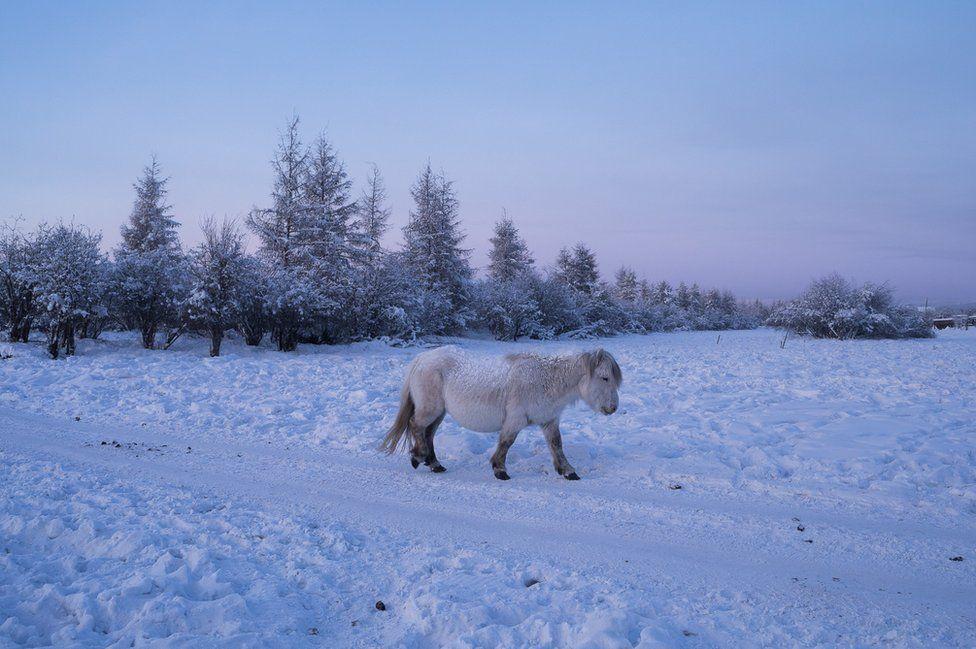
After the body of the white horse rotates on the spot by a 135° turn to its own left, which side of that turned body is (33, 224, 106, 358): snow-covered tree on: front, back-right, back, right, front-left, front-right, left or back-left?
front

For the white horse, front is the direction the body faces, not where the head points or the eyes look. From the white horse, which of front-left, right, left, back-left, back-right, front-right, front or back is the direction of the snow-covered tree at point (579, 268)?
left

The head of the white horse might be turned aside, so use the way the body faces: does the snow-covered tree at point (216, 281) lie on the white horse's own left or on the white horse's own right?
on the white horse's own left

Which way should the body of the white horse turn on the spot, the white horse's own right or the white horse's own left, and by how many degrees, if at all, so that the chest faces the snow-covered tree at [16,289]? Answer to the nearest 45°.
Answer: approximately 135° to the white horse's own left

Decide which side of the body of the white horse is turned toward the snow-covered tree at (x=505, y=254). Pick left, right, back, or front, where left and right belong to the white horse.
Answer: left

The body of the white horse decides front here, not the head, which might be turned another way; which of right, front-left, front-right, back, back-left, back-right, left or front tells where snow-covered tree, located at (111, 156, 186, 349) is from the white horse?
back-left

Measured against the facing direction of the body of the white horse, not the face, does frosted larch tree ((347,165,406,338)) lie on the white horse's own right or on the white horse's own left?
on the white horse's own left

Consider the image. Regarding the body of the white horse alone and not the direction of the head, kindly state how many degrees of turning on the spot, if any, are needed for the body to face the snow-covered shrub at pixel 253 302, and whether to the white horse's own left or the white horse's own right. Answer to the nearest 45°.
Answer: approximately 135° to the white horse's own left

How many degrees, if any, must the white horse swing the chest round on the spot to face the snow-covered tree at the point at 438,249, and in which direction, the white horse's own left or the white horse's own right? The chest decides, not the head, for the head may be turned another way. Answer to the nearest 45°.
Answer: approximately 90° to the white horse's own left

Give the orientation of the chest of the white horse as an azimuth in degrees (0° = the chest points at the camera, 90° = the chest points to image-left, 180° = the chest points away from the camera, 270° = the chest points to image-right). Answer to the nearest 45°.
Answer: approximately 270°

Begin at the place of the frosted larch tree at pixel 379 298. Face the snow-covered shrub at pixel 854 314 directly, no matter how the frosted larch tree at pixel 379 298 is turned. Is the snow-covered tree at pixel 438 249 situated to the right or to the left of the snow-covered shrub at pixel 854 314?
left
